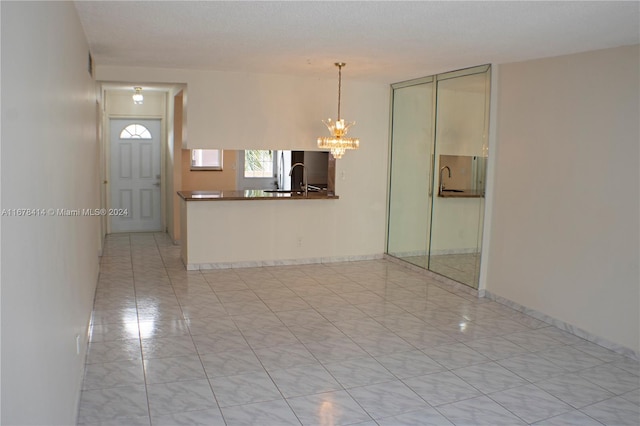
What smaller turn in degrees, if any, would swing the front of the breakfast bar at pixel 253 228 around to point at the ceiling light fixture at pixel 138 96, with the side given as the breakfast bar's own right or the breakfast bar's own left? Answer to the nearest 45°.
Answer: approximately 135° to the breakfast bar's own right

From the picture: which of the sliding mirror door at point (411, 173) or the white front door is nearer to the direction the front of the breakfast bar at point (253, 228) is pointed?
the sliding mirror door

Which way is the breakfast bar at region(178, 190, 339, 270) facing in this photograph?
toward the camera

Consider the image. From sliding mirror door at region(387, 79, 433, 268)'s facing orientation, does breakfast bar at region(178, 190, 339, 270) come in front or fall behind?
in front

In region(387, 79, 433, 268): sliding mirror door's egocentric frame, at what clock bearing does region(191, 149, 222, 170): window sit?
The window is roughly at 2 o'clock from the sliding mirror door.

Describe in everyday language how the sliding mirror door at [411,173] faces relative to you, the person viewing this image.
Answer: facing the viewer and to the left of the viewer

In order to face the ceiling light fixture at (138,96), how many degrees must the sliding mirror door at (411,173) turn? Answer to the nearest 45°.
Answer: approximately 45° to its right

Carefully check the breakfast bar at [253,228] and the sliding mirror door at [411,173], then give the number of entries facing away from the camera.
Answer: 0

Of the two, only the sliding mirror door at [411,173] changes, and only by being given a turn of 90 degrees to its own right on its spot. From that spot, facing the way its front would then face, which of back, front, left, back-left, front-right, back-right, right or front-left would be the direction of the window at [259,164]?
front

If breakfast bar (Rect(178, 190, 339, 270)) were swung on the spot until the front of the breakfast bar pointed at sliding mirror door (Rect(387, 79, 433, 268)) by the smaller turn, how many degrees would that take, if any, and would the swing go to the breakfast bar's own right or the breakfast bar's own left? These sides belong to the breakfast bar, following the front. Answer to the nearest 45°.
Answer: approximately 90° to the breakfast bar's own left

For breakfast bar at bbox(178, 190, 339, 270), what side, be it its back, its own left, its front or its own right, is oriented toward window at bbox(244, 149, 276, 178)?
back

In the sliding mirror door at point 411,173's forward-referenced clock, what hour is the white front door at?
The white front door is roughly at 2 o'clock from the sliding mirror door.
